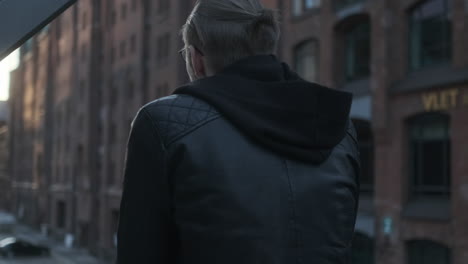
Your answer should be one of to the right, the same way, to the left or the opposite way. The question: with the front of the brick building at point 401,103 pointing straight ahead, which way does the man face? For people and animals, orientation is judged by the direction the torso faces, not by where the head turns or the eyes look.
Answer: to the right

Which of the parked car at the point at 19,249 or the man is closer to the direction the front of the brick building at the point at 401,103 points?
the man

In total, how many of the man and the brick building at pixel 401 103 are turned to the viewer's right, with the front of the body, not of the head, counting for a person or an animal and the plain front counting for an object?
0

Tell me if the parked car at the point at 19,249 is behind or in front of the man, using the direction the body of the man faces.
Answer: in front

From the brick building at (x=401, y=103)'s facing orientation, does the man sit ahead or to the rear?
ahead

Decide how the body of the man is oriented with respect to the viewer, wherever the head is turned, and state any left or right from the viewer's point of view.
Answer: facing away from the viewer and to the left of the viewer

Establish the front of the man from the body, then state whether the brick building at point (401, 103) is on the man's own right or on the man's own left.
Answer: on the man's own right

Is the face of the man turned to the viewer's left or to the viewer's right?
to the viewer's left

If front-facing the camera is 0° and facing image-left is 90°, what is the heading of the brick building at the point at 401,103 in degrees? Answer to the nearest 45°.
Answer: approximately 45°
